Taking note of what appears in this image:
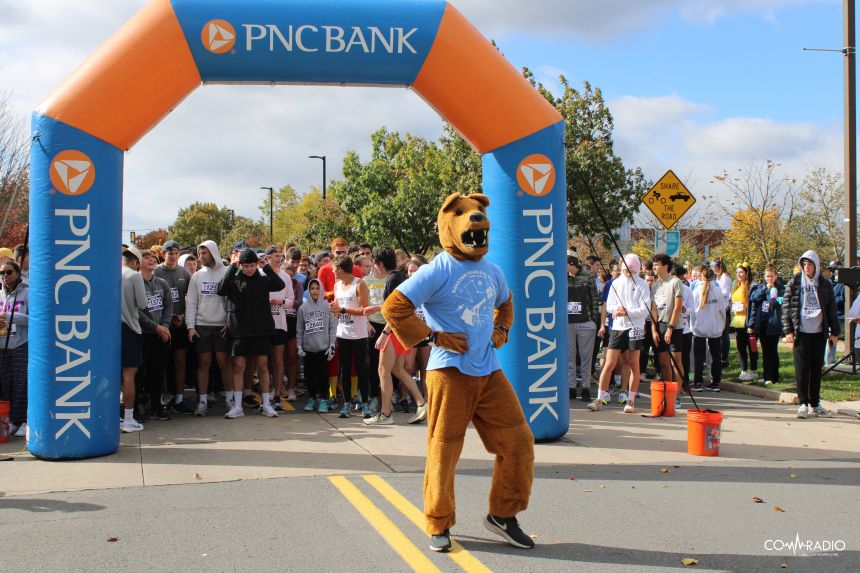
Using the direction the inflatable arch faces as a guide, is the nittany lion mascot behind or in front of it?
in front

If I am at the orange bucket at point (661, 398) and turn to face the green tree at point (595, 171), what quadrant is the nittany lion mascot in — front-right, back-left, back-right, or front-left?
back-left

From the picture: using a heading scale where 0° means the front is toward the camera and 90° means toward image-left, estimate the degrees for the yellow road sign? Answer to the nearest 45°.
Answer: approximately 0°

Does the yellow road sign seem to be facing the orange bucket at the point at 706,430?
yes

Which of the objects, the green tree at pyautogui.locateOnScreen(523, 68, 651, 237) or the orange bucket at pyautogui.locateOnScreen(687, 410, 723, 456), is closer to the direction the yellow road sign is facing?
the orange bucket

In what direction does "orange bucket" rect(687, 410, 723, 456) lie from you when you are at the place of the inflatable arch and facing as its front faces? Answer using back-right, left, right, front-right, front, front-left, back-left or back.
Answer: left

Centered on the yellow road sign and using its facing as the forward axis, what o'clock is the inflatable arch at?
The inflatable arch is roughly at 1 o'clock from the yellow road sign.

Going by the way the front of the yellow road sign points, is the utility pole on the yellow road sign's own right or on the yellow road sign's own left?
on the yellow road sign's own left

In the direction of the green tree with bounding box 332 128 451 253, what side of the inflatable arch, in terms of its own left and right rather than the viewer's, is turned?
back

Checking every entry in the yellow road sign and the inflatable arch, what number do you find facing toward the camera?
2

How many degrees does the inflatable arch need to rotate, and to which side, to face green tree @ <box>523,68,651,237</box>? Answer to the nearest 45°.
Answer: approximately 135° to its left
